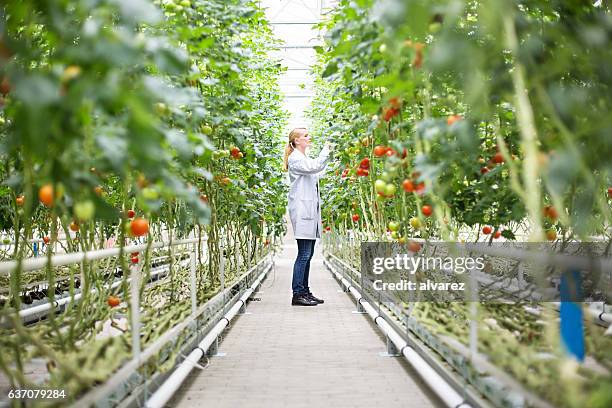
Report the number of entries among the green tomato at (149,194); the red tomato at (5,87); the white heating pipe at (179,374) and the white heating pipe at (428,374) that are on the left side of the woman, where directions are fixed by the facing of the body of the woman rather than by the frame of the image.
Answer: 0

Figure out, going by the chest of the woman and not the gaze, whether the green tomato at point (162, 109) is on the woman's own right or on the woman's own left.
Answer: on the woman's own right

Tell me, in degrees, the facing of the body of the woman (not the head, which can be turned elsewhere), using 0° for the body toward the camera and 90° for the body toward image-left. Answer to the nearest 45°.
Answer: approximately 270°

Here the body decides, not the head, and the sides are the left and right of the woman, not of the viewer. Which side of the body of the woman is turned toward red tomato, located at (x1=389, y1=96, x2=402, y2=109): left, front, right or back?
right

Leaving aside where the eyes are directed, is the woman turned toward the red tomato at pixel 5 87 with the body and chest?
no

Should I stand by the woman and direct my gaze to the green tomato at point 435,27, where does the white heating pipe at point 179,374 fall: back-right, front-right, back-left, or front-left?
front-right

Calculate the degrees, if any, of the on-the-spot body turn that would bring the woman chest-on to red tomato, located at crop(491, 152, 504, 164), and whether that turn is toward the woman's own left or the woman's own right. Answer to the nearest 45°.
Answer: approximately 90° to the woman's own right

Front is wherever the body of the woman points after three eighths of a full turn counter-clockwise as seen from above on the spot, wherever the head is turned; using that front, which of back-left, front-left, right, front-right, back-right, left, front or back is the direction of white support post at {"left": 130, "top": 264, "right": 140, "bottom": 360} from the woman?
back-left

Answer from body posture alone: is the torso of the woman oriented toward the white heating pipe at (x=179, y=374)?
no

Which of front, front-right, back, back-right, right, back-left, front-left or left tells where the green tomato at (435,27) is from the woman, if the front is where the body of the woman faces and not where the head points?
right

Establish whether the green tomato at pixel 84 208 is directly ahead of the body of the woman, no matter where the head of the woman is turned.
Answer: no

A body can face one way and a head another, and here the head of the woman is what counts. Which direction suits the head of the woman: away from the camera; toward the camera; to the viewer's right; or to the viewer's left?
to the viewer's right
